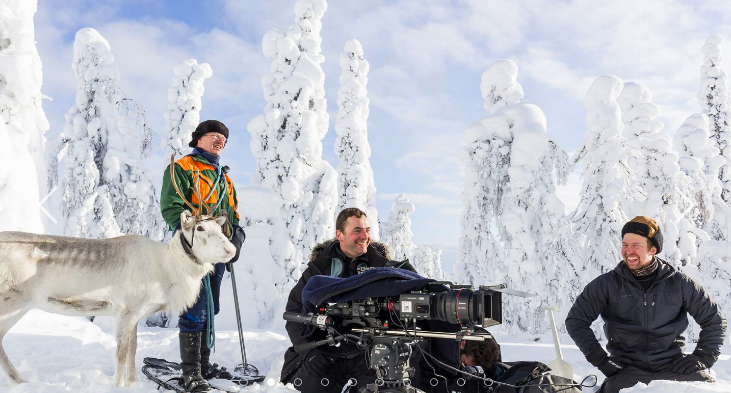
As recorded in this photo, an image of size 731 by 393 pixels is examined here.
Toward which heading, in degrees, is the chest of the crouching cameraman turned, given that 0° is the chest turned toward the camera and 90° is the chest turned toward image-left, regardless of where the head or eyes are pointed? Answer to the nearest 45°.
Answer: approximately 315°

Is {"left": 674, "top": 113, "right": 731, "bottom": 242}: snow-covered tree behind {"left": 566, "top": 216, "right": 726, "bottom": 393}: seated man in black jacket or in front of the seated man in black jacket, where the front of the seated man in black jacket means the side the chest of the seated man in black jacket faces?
behind

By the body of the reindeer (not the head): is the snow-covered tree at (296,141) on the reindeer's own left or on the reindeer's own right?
on the reindeer's own left

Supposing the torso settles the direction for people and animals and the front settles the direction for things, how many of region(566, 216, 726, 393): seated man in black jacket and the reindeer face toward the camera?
1

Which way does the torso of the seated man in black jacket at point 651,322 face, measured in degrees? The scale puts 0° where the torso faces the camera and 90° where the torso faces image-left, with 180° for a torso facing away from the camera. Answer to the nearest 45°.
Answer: approximately 0°

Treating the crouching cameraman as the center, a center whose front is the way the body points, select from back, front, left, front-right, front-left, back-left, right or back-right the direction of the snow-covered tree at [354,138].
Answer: back-left

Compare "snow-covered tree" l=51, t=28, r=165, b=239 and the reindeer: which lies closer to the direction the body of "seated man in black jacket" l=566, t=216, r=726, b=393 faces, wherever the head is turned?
the reindeer

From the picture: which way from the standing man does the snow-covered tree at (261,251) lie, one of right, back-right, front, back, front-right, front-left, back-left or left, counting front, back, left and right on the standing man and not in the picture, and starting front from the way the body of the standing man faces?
back-left

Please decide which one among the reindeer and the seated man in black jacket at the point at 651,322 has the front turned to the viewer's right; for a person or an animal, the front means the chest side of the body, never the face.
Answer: the reindeer

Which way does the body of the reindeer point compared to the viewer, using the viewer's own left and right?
facing to the right of the viewer

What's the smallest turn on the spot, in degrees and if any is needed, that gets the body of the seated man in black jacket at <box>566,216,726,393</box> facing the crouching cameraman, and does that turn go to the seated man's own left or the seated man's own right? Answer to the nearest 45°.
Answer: approximately 45° to the seated man's own right

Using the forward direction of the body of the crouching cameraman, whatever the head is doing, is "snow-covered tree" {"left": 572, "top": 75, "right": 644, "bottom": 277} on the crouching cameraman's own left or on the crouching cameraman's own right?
on the crouching cameraman's own left

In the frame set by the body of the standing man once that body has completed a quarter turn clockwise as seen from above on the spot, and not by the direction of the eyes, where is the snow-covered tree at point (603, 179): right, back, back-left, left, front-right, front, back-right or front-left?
back

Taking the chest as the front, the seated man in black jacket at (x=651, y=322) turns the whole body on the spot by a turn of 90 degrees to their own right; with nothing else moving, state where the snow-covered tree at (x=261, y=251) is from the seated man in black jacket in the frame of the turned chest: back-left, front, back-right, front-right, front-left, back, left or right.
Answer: front-right
